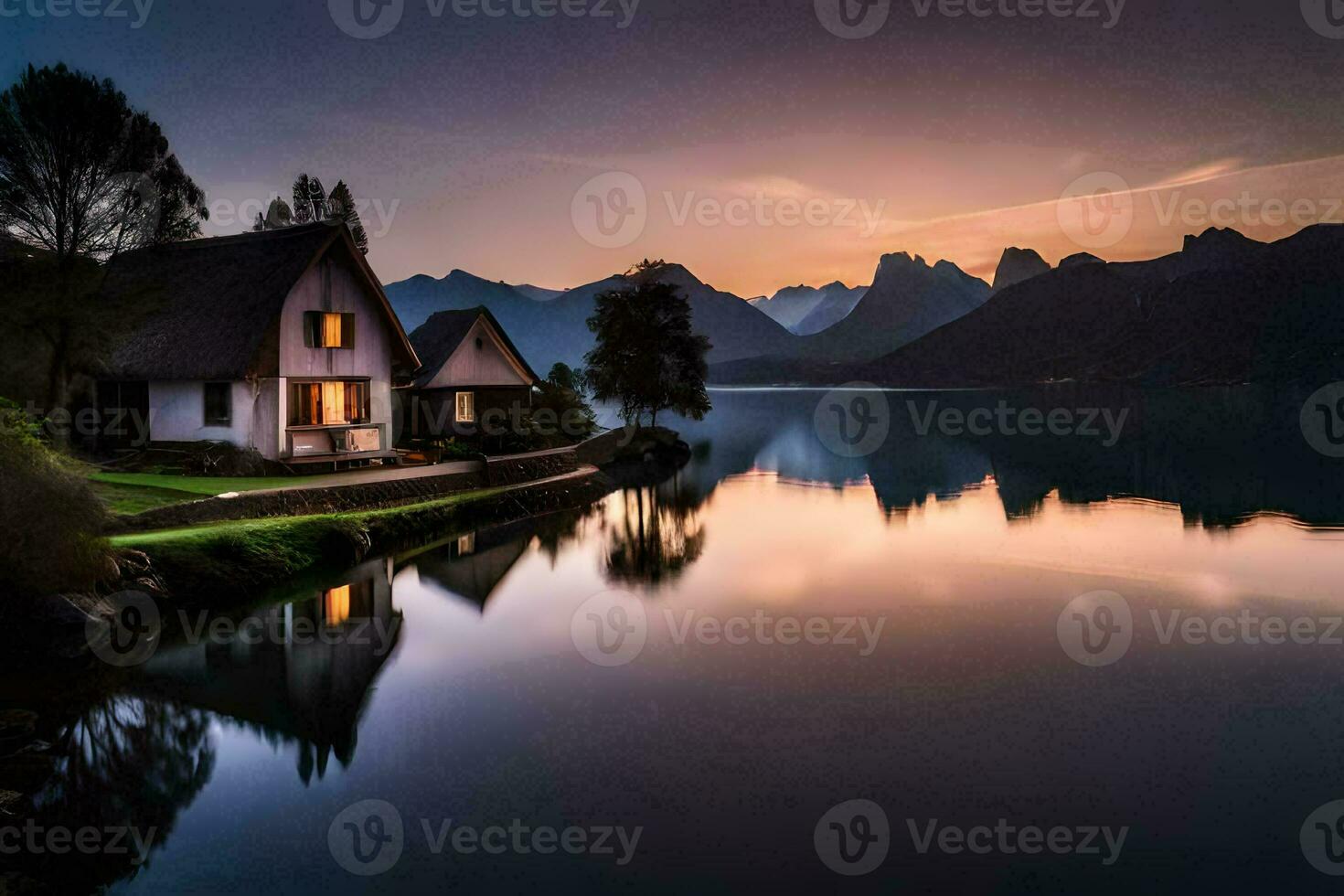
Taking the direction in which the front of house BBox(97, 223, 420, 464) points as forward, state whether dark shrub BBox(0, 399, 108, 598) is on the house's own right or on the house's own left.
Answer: on the house's own right

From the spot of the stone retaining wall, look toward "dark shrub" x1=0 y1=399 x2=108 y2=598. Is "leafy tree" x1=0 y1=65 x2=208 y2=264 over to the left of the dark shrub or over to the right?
right

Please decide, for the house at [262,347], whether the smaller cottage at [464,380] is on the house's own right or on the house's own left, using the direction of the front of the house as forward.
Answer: on the house's own left

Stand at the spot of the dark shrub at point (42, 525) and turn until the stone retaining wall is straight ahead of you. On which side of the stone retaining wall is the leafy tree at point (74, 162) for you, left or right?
left
